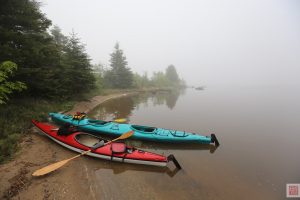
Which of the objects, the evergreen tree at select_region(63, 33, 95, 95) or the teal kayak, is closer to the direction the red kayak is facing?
the evergreen tree

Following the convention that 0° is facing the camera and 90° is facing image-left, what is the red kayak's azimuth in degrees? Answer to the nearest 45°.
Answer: approximately 135°

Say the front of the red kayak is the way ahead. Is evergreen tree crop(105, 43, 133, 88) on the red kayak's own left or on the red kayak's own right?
on the red kayak's own right

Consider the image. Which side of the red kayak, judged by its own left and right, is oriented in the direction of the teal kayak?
right

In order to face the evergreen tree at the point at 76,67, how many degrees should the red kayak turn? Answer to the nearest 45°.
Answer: approximately 45° to its right
